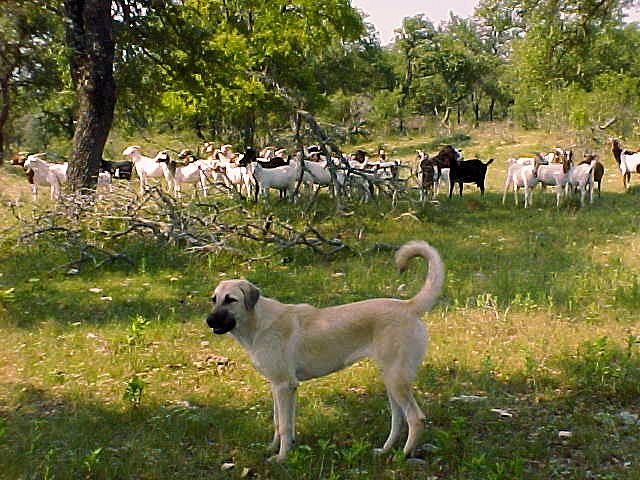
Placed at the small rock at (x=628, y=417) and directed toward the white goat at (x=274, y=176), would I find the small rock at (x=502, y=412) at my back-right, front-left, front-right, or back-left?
front-left

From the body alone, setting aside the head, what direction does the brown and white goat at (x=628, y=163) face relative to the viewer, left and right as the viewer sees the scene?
facing to the left of the viewer

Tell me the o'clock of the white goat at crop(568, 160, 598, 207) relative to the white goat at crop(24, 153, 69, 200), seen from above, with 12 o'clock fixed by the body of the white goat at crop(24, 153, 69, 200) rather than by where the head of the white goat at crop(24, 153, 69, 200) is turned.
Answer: the white goat at crop(568, 160, 598, 207) is roughly at 7 o'clock from the white goat at crop(24, 153, 69, 200).

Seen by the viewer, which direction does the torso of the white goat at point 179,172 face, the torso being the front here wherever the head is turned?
to the viewer's left

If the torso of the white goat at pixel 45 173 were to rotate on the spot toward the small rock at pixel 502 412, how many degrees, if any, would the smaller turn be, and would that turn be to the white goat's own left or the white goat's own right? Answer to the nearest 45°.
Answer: approximately 90° to the white goat's own left

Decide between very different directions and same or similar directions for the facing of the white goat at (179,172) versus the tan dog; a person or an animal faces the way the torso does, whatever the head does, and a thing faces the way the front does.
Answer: same or similar directions

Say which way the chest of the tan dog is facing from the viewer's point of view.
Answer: to the viewer's left
